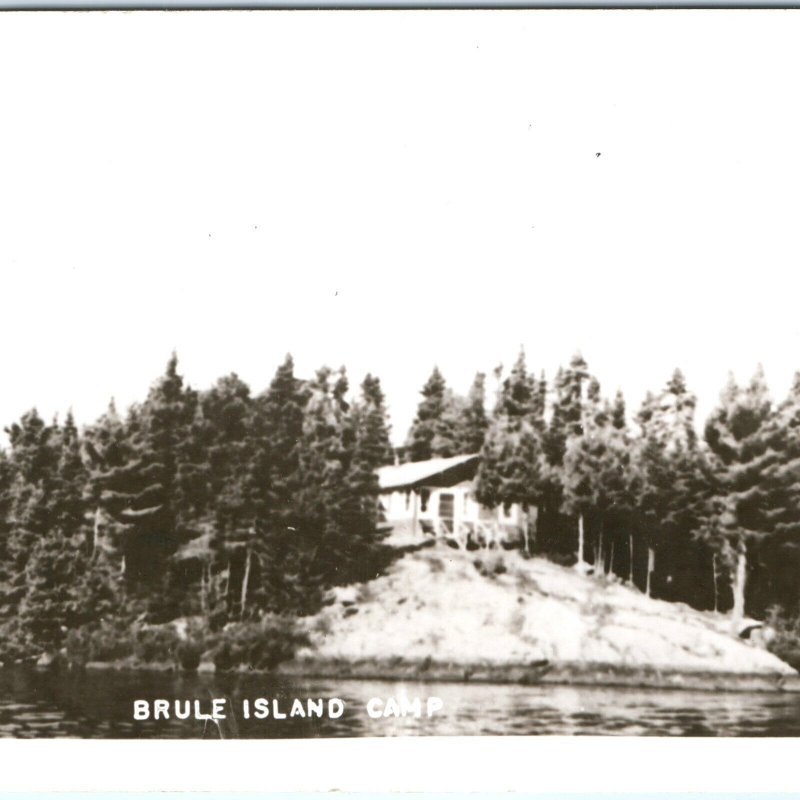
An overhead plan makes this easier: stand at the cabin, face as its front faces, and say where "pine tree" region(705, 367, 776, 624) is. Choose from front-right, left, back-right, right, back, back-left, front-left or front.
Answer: front-left

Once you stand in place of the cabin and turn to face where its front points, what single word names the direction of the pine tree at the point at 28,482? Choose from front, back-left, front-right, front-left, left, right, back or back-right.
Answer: back-right

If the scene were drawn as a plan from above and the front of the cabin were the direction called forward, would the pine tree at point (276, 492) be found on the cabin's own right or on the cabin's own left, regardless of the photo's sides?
on the cabin's own right

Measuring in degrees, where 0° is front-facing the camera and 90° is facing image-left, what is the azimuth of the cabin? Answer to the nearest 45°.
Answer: approximately 315°
